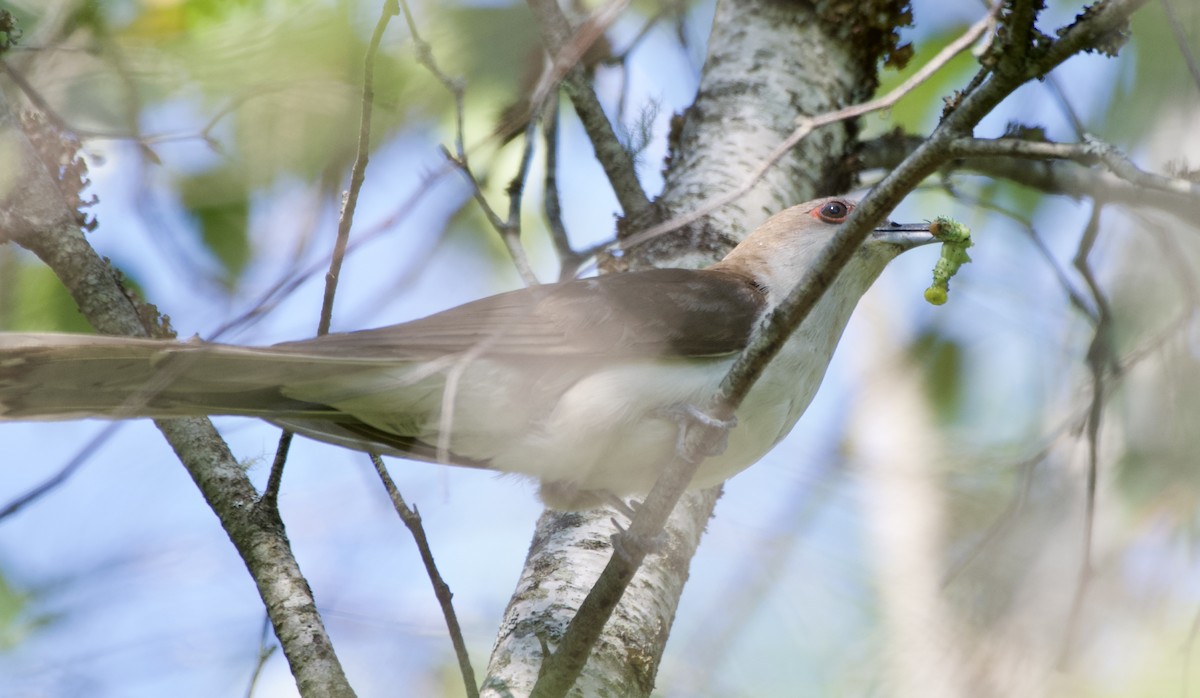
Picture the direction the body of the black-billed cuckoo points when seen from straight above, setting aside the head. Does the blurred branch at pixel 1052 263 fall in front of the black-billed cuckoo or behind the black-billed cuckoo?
in front

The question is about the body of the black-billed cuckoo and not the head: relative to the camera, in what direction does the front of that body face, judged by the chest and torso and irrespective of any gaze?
to the viewer's right
